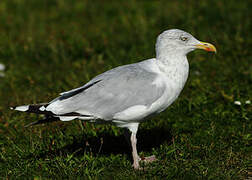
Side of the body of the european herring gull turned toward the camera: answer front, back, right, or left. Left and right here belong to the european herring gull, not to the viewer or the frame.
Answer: right
